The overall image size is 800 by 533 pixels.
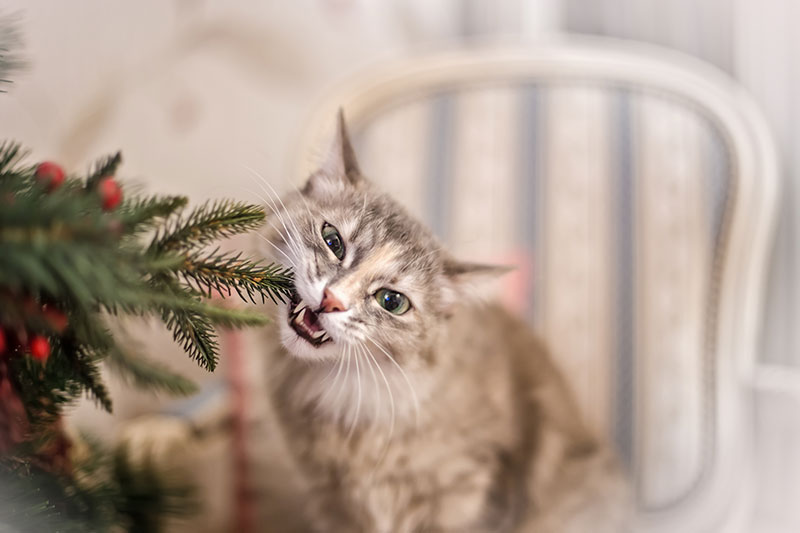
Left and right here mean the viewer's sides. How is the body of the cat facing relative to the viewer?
facing the viewer and to the left of the viewer

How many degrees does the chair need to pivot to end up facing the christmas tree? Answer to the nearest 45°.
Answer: approximately 45° to its right

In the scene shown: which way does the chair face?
toward the camera

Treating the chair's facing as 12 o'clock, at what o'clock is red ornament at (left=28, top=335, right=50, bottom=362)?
The red ornament is roughly at 1 o'clock from the chair.

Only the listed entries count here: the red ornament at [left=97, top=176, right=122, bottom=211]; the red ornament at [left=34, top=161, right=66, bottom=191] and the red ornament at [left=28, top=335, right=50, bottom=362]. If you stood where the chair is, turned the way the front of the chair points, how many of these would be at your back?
0
